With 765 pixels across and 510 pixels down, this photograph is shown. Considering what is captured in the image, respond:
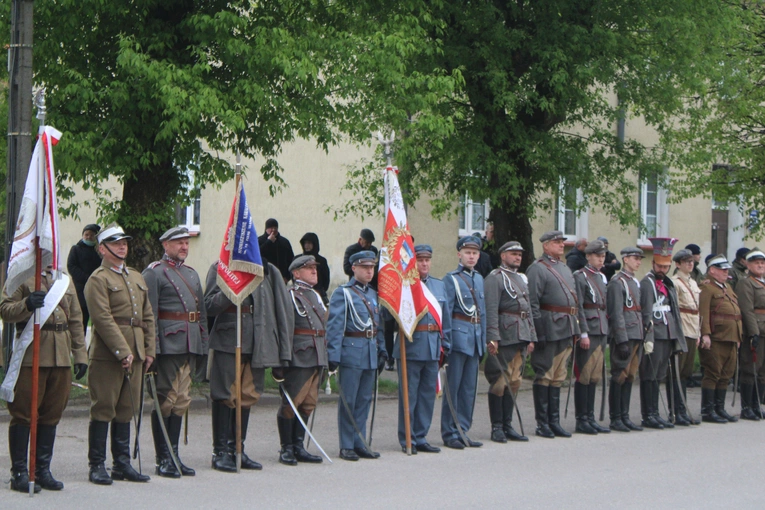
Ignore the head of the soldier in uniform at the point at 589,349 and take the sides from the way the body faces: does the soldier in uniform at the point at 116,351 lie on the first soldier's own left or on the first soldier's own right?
on the first soldier's own right

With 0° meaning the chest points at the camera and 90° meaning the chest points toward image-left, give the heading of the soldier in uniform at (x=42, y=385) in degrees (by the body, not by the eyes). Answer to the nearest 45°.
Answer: approximately 315°

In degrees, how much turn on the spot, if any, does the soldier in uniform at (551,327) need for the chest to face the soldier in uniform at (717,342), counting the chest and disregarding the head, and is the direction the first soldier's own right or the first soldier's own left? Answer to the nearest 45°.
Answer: approximately 90° to the first soldier's own left

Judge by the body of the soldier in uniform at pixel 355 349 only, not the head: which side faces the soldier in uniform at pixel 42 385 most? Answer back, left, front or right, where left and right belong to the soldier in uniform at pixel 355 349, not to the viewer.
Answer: right

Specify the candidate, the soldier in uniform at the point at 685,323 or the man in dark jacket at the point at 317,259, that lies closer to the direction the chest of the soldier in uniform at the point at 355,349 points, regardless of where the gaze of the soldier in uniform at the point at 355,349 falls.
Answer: the soldier in uniform

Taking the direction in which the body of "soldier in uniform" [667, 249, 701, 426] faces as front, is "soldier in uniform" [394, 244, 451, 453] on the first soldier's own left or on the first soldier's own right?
on the first soldier's own right

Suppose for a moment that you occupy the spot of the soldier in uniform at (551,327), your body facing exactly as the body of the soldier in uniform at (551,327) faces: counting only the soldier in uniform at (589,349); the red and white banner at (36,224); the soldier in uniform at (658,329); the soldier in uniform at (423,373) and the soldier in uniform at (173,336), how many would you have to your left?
2
